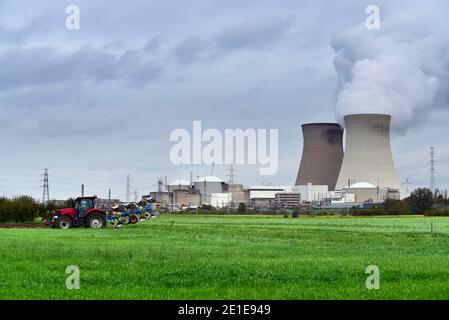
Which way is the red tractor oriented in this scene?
to the viewer's left
